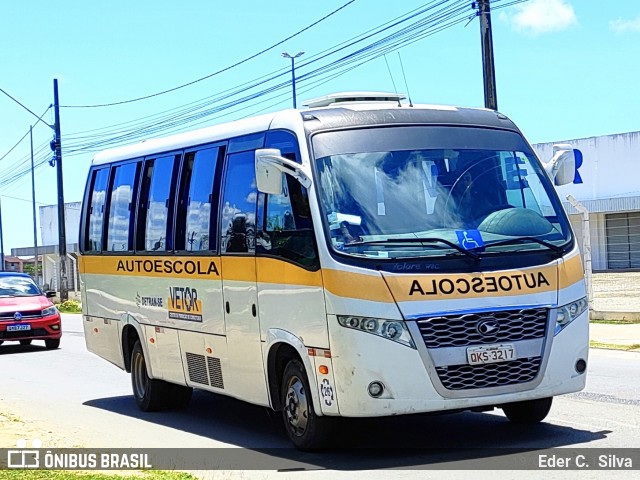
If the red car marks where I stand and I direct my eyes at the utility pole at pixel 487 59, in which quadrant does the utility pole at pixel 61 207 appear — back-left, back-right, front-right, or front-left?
back-left

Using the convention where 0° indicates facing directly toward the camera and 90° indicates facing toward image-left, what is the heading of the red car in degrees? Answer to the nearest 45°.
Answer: approximately 315°
